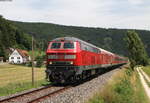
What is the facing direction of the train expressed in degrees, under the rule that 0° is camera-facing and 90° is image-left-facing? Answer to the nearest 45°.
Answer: approximately 45°
